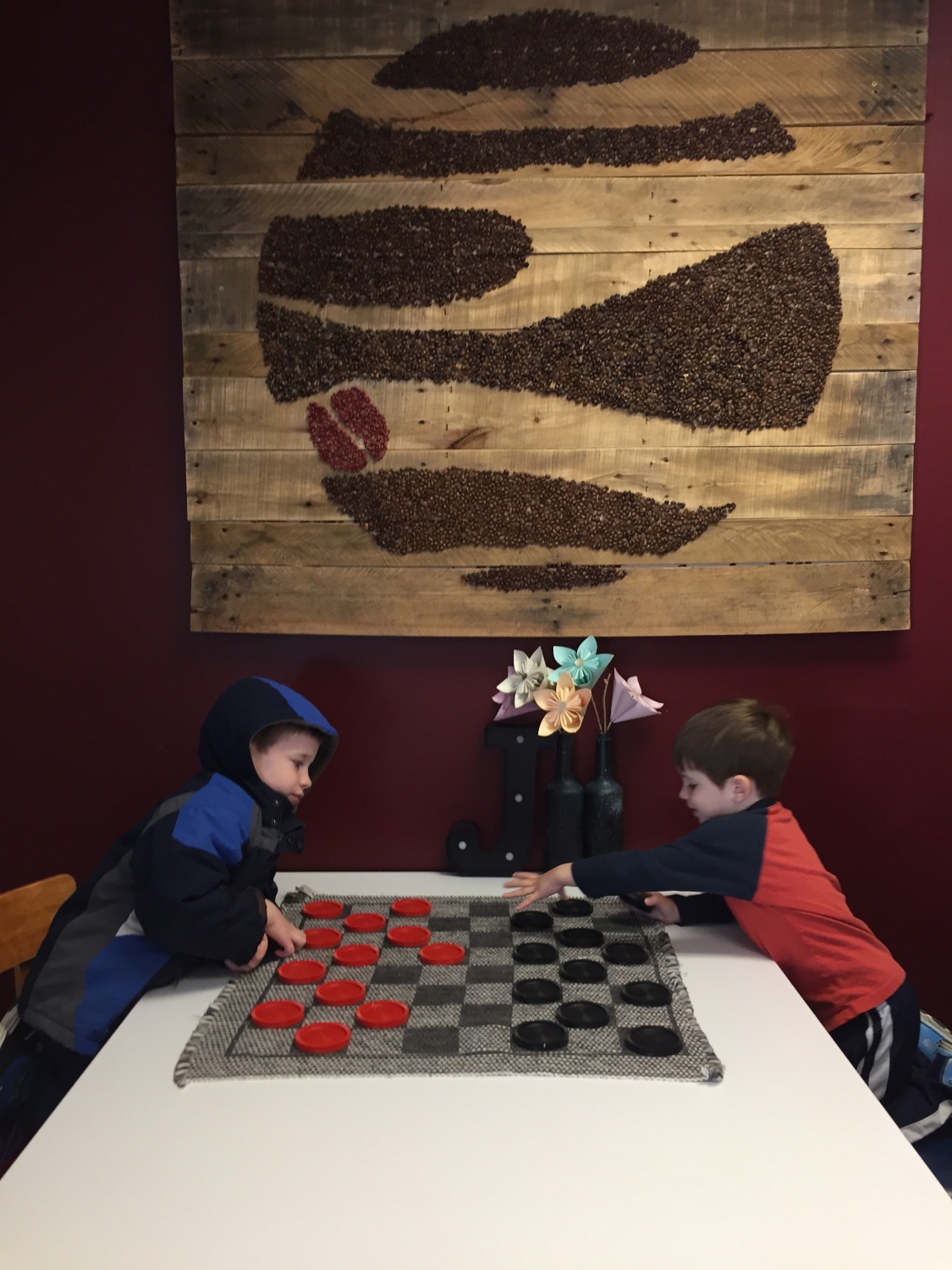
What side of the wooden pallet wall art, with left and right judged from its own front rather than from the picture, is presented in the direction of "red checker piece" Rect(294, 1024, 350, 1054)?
front

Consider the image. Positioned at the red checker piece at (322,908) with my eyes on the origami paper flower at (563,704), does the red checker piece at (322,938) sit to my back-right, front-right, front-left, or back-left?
back-right

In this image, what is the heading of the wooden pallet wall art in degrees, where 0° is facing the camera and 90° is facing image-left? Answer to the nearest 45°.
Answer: approximately 0°

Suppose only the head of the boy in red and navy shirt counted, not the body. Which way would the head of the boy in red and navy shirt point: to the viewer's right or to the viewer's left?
to the viewer's left

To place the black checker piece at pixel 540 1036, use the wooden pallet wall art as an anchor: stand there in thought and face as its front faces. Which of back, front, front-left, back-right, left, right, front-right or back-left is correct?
front

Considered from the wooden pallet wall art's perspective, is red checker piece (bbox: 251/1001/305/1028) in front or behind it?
in front

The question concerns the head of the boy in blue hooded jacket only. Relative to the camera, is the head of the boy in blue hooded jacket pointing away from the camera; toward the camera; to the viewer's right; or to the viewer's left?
to the viewer's right

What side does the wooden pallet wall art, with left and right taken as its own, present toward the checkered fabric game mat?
front
